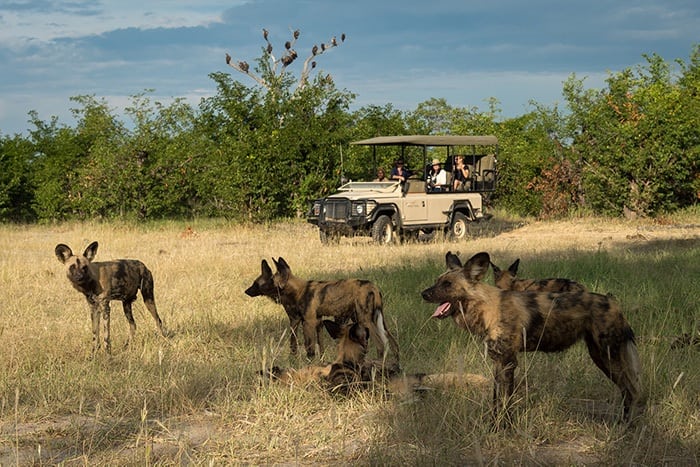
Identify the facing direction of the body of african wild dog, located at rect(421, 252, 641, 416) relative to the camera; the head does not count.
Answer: to the viewer's left

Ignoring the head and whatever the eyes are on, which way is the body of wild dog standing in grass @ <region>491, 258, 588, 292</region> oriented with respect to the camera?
to the viewer's left

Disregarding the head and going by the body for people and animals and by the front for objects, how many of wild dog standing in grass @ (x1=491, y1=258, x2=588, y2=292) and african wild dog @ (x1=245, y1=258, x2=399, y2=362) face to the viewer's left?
2

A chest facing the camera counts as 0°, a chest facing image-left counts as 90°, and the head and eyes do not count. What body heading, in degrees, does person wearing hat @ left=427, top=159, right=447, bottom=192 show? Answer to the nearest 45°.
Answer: approximately 45°

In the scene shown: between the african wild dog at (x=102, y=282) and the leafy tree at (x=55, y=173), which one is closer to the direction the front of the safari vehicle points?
the african wild dog

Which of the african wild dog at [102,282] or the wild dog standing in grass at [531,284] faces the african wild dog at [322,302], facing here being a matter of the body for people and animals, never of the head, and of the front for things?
the wild dog standing in grass

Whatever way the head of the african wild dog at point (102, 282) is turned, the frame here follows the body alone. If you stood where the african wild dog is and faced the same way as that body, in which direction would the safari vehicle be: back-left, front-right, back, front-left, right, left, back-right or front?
back

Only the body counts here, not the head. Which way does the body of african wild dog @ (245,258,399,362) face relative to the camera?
to the viewer's left

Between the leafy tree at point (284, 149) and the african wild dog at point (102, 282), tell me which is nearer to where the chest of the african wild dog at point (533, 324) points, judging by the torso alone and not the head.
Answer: the african wild dog

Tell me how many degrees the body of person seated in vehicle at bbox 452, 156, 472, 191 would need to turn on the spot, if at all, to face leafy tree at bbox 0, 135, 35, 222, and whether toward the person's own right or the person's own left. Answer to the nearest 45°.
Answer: approximately 45° to the person's own right

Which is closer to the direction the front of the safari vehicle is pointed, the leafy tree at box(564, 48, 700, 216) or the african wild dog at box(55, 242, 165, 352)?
the african wild dog

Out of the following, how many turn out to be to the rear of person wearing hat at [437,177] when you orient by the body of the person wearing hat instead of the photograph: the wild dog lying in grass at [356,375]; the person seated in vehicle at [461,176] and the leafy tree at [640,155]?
2
